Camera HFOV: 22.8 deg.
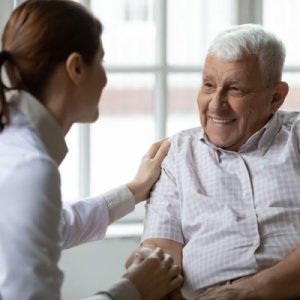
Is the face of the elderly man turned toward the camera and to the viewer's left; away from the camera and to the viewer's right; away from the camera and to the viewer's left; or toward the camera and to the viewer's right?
toward the camera and to the viewer's left

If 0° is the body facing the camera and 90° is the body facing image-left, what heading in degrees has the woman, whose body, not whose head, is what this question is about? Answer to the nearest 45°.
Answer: approximately 225°

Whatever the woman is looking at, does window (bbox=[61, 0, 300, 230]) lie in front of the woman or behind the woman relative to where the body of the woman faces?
in front

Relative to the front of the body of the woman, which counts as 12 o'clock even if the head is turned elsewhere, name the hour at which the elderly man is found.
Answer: The elderly man is roughly at 12 o'clock from the woman.

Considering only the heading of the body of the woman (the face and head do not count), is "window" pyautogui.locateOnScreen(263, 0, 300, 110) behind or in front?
in front

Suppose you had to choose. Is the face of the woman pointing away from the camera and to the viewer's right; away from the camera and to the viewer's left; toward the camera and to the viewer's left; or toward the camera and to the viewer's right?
away from the camera and to the viewer's right
